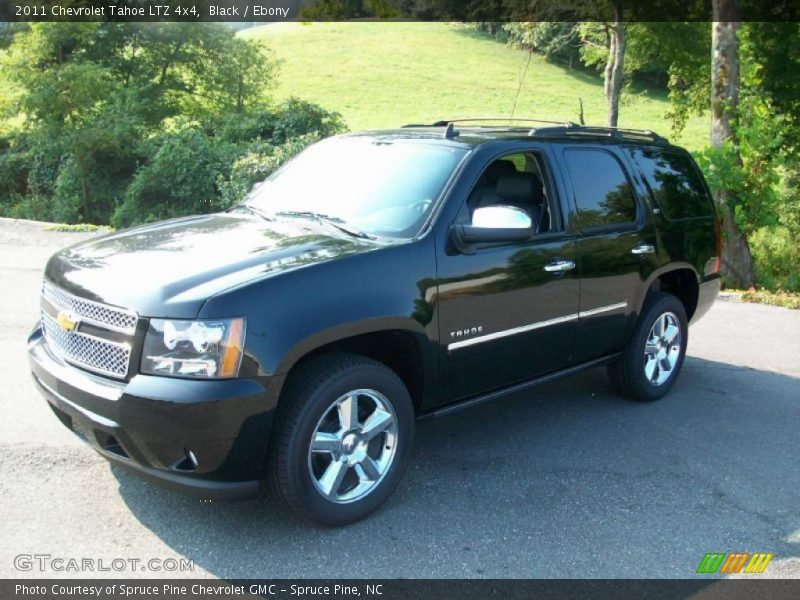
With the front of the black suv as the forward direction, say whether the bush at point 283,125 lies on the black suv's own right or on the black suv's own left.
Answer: on the black suv's own right

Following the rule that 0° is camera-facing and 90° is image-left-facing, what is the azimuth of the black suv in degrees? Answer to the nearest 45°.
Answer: approximately 45°

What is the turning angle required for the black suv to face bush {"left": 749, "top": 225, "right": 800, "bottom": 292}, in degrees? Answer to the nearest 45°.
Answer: approximately 180°

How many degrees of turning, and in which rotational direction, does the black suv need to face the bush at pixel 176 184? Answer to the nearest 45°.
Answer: approximately 135° to its right
